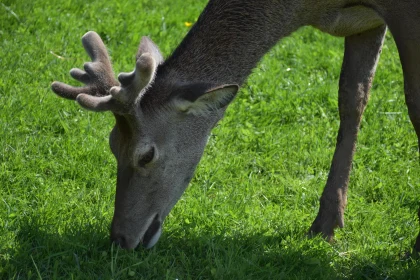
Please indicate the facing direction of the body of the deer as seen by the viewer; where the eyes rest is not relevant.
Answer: to the viewer's left
